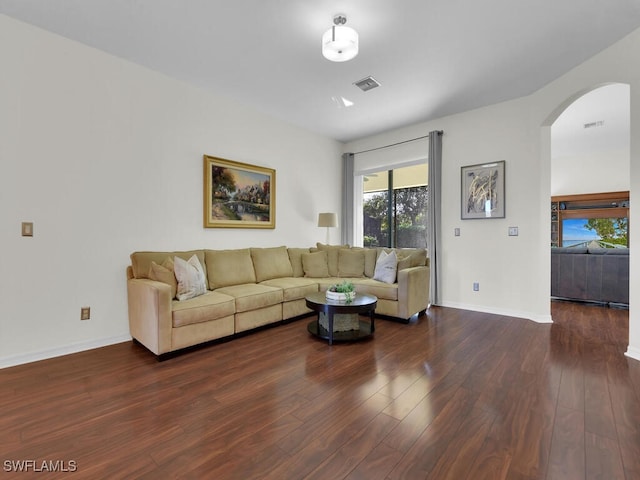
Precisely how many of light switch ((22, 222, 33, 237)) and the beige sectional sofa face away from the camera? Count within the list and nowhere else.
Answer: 0

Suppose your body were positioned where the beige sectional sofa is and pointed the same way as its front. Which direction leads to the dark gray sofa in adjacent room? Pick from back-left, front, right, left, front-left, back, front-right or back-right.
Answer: front-left

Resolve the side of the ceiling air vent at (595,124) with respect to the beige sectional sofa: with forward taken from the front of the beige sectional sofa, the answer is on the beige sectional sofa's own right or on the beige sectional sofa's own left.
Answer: on the beige sectional sofa's own left

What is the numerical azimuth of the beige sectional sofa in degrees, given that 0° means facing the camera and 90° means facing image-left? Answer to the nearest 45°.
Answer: approximately 315°

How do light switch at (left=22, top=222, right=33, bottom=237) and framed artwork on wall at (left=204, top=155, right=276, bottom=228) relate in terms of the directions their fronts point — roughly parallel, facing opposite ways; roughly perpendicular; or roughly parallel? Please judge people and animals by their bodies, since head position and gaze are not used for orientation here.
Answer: roughly parallel

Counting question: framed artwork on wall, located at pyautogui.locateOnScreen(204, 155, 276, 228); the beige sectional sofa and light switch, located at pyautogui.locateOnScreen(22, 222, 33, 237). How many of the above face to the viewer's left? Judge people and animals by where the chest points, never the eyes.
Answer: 0

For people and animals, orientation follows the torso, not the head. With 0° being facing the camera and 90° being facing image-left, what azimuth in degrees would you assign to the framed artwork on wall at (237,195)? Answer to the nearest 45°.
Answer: approximately 315°

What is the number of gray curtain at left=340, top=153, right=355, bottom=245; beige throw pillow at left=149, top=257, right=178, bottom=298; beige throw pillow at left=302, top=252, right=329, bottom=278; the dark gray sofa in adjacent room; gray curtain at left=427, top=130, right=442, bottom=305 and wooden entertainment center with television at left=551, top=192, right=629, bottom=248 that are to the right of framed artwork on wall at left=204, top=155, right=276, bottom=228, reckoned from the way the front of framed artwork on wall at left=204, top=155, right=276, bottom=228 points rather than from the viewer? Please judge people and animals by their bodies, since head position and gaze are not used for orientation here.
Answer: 1

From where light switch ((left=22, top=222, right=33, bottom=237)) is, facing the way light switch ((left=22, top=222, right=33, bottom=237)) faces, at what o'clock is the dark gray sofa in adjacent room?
The dark gray sofa in adjacent room is roughly at 10 o'clock from the light switch.
